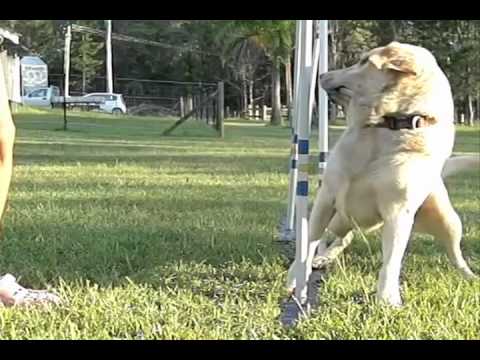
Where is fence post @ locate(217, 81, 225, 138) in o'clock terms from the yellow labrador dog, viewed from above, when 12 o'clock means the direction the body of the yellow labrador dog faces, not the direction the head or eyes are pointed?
The fence post is roughly at 4 o'clock from the yellow labrador dog.

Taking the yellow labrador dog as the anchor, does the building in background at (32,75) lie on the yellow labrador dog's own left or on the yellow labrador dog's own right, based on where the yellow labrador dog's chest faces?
on the yellow labrador dog's own right

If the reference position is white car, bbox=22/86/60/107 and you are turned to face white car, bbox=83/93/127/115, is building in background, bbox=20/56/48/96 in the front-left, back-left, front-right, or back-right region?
back-left

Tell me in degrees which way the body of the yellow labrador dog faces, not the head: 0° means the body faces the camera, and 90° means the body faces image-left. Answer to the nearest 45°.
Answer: approximately 45°

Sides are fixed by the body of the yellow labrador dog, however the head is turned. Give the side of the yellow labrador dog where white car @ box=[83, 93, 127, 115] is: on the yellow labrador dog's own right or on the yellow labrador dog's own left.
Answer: on the yellow labrador dog's own right
